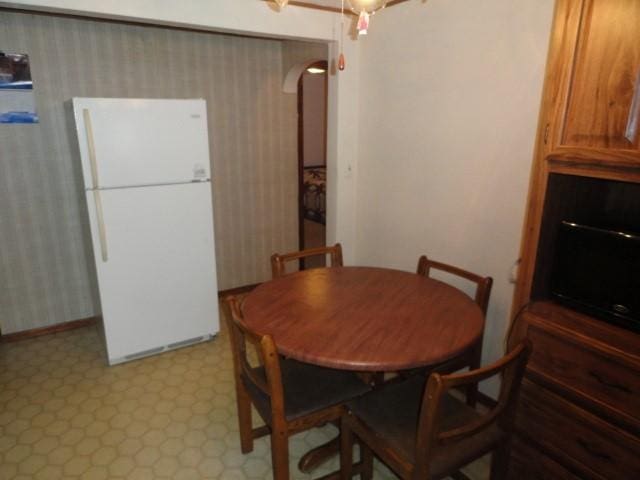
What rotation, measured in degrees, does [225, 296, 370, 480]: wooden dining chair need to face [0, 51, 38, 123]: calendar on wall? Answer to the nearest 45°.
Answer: approximately 90° to its left

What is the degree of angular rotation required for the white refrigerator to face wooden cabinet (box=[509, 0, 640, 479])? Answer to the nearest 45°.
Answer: approximately 45° to its left

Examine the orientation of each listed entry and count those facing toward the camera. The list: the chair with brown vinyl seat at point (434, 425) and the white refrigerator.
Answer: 1

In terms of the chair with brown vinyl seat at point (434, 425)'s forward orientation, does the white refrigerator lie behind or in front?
in front

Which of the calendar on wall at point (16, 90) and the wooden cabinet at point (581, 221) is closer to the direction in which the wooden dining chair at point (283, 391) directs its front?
the wooden cabinet

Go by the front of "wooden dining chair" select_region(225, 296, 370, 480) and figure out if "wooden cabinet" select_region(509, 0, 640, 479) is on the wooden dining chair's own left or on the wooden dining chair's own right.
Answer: on the wooden dining chair's own right

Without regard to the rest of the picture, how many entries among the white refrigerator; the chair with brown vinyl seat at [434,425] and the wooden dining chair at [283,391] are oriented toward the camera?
1

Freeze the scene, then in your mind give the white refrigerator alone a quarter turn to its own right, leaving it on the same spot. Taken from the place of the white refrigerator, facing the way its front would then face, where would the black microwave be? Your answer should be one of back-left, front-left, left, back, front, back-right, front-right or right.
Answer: back-left

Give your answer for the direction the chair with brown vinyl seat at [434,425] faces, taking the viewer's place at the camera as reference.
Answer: facing away from the viewer and to the left of the viewer

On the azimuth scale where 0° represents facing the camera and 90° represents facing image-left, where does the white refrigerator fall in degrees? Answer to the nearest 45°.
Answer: approximately 0°

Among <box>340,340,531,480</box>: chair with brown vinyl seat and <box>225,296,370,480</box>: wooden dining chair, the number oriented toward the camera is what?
0

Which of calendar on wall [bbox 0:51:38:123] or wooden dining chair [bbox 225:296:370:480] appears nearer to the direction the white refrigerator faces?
the wooden dining chair

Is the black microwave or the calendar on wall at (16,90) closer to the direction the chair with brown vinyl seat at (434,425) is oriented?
the calendar on wall
